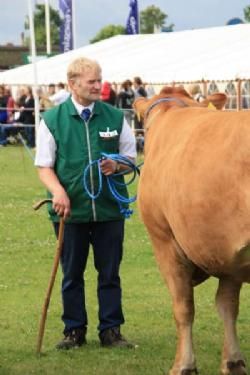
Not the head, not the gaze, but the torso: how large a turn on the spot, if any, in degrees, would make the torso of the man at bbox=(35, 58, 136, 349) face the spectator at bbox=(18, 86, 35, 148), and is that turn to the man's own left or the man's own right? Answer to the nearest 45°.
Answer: approximately 180°

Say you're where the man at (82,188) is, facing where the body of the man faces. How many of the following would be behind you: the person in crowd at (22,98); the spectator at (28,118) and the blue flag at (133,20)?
3

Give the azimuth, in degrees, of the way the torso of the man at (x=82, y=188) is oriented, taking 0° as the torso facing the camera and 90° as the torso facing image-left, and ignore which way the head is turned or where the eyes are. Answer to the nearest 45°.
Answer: approximately 0°

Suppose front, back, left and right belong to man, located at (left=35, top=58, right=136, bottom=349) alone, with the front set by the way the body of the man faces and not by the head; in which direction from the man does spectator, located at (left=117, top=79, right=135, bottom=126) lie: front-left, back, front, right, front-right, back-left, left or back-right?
back

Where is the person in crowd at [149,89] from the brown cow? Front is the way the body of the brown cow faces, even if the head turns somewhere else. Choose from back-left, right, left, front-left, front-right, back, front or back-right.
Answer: front-right

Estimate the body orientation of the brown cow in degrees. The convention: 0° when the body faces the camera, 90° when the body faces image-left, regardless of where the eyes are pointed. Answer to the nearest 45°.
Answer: approximately 135°

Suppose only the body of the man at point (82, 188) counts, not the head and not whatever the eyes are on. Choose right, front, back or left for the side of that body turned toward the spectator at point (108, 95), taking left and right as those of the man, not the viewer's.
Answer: back

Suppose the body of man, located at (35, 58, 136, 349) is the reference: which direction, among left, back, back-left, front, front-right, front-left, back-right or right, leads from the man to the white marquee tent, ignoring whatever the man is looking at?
back

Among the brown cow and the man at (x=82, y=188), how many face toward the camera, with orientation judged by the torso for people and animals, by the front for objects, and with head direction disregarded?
1

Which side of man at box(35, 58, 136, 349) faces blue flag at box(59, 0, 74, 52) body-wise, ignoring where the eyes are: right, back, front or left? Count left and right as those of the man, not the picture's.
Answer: back

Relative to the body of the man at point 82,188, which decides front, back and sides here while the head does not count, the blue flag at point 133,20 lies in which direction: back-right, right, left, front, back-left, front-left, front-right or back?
back
